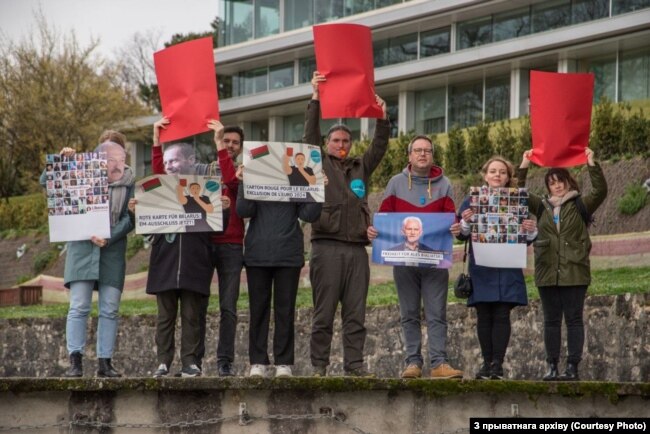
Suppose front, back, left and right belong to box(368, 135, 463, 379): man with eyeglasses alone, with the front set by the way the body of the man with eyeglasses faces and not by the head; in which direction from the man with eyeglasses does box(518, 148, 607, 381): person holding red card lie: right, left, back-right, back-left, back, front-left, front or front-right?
left

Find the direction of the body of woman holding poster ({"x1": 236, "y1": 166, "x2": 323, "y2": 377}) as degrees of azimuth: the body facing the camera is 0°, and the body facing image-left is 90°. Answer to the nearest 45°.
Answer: approximately 0°

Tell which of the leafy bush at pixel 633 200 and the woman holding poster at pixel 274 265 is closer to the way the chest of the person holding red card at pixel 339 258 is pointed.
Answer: the woman holding poster

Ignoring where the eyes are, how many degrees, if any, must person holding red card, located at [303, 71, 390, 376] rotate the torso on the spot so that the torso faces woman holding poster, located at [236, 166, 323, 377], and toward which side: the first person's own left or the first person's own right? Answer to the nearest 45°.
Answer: approximately 90° to the first person's own right

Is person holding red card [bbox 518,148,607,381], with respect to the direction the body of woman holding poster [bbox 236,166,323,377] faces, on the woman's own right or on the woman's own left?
on the woman's own left

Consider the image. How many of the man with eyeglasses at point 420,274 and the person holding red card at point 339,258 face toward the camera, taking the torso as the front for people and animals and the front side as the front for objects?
2

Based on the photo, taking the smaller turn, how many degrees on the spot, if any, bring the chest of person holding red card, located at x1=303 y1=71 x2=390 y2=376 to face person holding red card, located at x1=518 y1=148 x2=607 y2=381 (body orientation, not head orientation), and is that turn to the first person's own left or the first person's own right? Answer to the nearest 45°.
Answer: approximately 90° to the first person's own left

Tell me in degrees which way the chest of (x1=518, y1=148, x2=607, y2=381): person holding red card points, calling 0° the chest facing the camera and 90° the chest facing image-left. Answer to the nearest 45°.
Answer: approximately 0°
